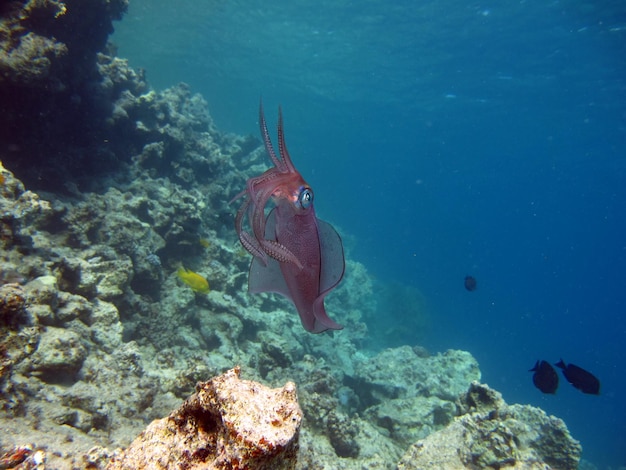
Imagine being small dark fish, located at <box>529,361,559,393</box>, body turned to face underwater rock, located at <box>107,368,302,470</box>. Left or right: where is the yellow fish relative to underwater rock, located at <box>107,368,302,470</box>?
right

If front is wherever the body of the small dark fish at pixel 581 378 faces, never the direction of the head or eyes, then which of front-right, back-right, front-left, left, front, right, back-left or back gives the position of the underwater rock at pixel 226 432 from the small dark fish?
right

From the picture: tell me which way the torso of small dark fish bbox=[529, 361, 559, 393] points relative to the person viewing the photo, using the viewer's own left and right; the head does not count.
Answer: facing to the right of the viewer

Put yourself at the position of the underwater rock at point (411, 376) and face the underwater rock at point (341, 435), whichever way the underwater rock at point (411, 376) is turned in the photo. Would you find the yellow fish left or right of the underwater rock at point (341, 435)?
right

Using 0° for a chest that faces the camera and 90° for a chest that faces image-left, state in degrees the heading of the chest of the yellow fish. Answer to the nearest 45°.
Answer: approximately 270°

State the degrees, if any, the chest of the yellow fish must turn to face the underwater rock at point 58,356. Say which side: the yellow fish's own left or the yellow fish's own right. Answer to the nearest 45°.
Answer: approximately 90° to the yellow fish's own right

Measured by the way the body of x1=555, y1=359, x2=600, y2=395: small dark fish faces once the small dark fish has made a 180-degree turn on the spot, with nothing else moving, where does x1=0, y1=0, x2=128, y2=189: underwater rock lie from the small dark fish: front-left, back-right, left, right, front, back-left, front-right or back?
front-left

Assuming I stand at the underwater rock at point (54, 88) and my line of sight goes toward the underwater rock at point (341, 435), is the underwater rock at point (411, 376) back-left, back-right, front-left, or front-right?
front-left

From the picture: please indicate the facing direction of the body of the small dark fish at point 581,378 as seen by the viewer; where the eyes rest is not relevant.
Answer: to the viewer's right

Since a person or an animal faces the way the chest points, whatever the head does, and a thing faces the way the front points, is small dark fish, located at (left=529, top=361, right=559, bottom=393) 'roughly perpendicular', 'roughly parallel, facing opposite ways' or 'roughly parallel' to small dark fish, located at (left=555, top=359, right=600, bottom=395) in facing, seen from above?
roughly parallel

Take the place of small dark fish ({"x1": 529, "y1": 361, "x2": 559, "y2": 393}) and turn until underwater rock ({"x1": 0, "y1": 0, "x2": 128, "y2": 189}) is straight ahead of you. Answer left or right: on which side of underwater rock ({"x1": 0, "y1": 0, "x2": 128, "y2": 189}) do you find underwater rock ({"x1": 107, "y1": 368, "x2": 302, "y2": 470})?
left
